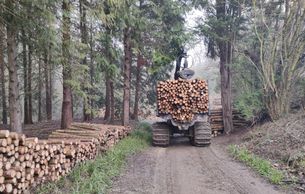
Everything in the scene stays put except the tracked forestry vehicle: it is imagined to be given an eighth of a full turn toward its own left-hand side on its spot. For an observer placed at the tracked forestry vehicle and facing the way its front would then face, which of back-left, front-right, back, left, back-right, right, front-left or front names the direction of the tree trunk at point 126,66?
front

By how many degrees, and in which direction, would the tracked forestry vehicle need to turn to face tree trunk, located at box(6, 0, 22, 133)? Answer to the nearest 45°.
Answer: approximately 135° to its left

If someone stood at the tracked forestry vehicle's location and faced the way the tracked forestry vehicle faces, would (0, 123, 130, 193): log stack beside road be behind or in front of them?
behind

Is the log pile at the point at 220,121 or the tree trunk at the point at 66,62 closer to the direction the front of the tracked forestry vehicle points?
the log pile

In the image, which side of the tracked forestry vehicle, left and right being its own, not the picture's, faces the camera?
back

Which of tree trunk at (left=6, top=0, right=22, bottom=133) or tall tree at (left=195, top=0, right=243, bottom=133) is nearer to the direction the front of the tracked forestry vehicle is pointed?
the tall tree

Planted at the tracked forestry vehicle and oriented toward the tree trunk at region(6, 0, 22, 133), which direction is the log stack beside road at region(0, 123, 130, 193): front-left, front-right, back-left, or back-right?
front-left

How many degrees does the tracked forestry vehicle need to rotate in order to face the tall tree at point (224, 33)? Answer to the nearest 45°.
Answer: approximately 45° to its right
